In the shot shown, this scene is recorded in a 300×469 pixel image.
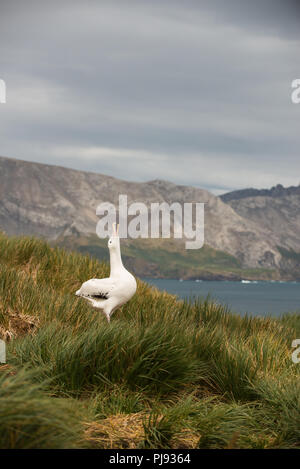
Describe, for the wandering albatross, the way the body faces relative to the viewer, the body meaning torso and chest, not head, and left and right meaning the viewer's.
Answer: facing to the right of the viewer
